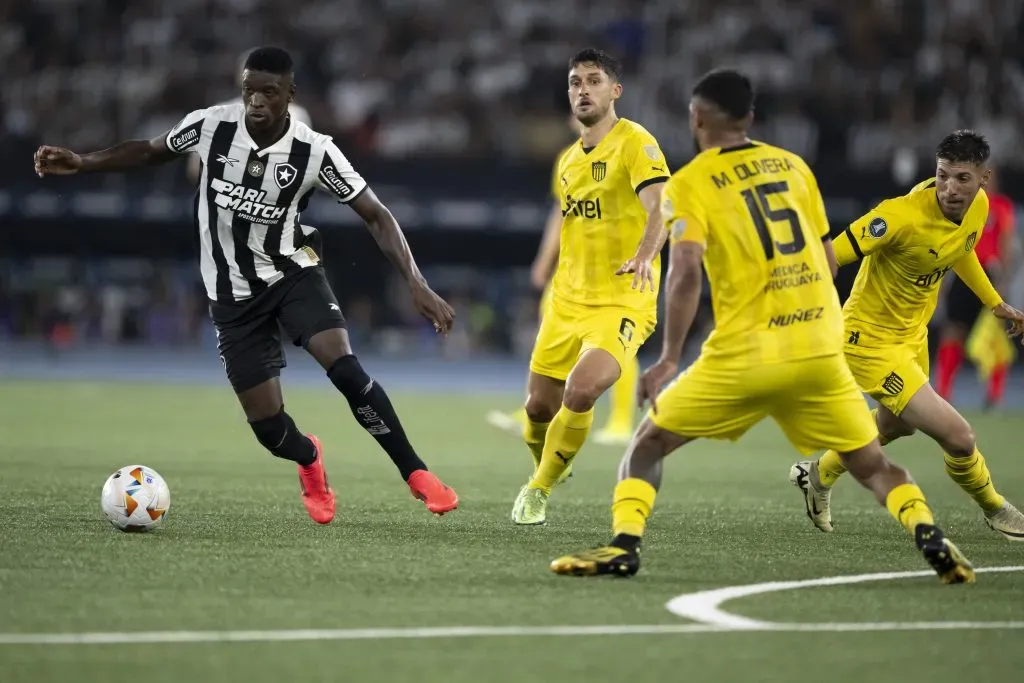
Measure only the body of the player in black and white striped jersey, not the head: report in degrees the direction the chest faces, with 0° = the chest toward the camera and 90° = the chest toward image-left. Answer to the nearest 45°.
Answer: approximately 0°
